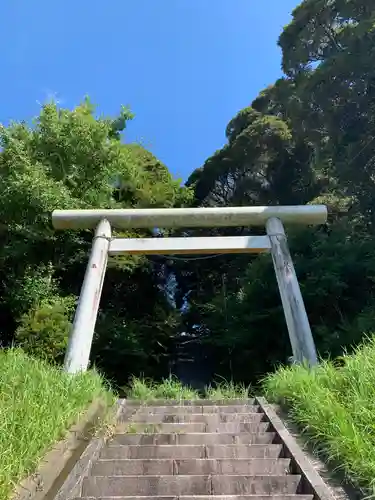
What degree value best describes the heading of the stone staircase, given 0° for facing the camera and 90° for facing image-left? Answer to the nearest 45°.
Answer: approximately 0°
